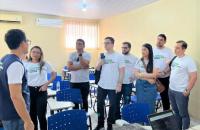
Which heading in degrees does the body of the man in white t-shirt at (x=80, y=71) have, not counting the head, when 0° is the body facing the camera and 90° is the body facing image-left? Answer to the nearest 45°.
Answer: approximately 0°

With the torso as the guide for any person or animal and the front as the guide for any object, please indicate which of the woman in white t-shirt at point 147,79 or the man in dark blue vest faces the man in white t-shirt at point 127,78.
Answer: the man in dark blue vest

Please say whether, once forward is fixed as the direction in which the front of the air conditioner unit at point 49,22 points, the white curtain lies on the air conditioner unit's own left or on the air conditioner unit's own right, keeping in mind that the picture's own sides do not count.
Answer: on the air conditioner unit's own left

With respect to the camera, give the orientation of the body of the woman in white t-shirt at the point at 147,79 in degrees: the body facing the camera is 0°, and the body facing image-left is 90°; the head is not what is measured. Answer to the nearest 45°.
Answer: approximately 45°

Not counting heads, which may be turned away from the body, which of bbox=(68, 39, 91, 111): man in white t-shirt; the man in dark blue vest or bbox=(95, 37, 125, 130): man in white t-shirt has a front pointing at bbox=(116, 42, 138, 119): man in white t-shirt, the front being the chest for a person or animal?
the man in dark blue vest

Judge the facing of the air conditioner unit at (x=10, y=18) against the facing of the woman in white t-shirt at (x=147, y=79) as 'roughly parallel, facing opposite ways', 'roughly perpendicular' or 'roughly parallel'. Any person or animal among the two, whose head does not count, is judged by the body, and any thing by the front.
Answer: roughly perpendicular

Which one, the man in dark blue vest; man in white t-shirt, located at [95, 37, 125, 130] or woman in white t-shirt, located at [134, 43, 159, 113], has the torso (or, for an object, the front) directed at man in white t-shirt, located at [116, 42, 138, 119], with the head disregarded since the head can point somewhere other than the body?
the man in dark blue vest
